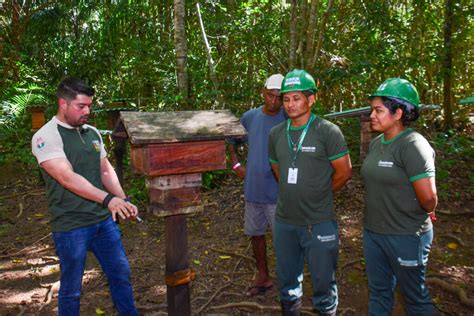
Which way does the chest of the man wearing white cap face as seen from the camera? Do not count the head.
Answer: toward the camera

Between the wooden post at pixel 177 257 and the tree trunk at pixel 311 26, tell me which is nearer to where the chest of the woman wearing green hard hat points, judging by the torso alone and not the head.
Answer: the wooden post

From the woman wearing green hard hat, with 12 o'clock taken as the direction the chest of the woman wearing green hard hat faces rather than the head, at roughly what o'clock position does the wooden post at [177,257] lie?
The wooden post is roughly at 1 o'clock from the woman wearing green hard hat.

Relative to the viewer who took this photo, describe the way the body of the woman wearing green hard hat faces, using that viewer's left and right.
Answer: facing the viewer and to the left of the viewer

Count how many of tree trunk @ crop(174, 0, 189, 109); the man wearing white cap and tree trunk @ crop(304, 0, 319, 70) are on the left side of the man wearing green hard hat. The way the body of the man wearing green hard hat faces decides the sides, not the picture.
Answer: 0

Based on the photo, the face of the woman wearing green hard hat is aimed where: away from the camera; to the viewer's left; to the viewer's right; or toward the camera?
to the viewer's left

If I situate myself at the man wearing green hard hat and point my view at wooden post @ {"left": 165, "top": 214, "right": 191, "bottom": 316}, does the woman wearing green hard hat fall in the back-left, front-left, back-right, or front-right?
back-left

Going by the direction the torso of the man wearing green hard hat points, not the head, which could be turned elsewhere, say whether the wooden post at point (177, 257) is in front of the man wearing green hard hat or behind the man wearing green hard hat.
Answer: in front

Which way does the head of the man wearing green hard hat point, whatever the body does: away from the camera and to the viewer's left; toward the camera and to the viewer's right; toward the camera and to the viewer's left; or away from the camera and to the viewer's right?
toward the camera and to the viewer's left

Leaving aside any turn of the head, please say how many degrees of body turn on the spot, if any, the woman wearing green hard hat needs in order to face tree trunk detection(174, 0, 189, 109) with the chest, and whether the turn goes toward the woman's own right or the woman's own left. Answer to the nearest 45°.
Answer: approximately 90° to the woman's own right

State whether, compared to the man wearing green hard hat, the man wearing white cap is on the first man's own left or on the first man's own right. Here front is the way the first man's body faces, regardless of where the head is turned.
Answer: on the first man's own right

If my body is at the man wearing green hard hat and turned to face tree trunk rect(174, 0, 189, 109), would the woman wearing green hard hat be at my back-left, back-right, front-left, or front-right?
back-right

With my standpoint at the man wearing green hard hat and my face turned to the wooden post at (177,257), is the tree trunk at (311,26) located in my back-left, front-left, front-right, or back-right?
back-right
